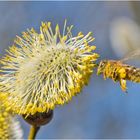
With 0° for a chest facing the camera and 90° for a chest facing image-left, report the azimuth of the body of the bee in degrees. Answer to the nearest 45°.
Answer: approximately 90°

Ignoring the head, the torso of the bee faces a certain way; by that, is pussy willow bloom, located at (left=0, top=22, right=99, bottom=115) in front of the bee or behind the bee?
in front

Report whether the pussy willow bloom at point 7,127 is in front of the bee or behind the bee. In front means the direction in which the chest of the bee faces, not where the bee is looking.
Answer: in front
